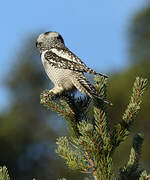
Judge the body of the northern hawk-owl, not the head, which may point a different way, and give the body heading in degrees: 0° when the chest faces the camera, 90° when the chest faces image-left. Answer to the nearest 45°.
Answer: approximately 90°
